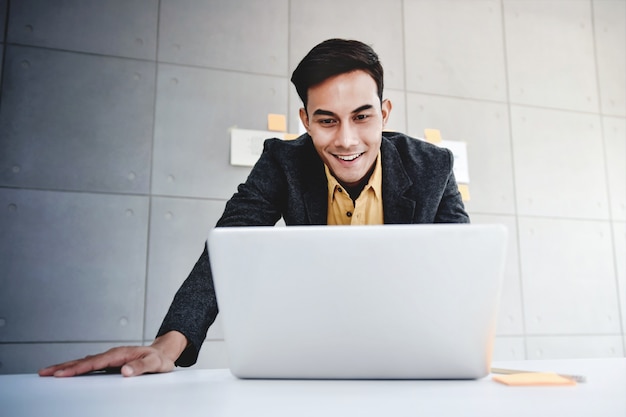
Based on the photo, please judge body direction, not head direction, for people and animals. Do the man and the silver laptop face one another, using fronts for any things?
yes

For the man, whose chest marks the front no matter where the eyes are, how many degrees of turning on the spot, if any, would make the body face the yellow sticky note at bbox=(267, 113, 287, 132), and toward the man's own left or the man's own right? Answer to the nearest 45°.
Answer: approximately 180°

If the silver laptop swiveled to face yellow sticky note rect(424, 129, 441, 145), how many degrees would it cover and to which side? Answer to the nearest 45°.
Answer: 0° — it already faces it

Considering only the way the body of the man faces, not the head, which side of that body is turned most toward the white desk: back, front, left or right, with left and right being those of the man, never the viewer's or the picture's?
front

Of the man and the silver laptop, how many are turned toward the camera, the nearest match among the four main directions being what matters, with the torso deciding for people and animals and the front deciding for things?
1

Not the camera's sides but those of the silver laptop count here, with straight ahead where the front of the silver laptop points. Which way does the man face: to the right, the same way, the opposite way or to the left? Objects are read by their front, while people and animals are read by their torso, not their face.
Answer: the opposite way

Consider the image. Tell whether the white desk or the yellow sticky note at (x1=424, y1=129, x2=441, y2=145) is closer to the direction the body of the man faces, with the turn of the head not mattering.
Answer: the white desk

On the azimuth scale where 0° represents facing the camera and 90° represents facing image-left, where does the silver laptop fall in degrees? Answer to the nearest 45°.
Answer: approximately 180°

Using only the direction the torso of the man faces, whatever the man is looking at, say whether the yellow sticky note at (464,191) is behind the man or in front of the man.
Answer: behind

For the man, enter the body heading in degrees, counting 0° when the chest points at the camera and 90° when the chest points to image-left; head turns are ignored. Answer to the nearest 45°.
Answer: approximately 0°
